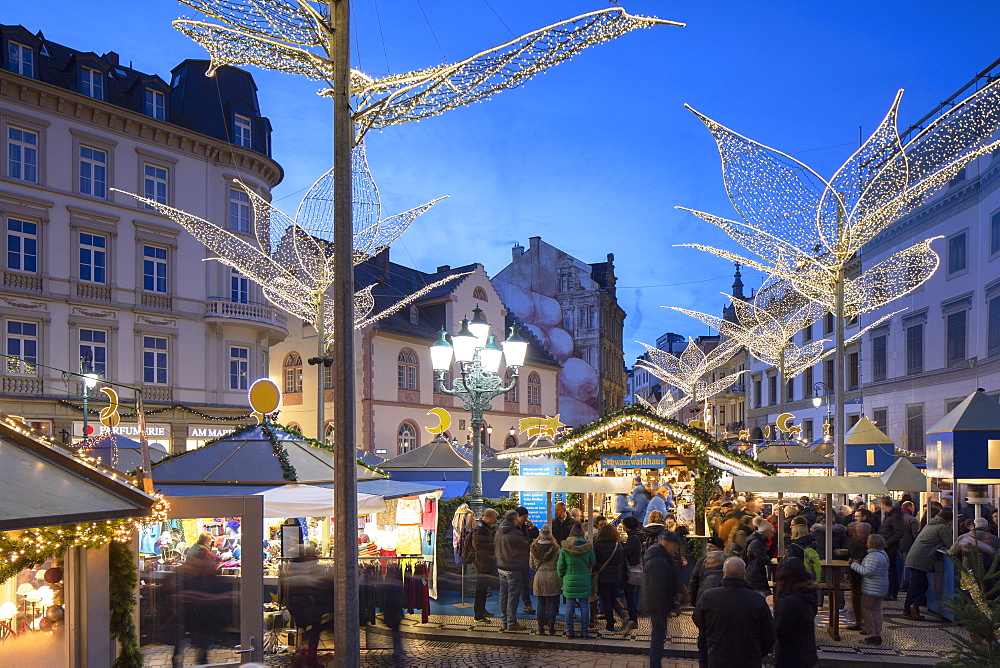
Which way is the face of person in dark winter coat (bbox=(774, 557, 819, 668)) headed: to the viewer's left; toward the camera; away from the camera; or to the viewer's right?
away from the camera

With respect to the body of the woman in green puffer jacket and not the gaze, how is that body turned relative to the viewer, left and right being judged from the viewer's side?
facing away from the viewer

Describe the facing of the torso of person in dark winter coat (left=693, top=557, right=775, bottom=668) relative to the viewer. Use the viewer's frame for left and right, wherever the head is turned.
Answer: facing away from the viewer

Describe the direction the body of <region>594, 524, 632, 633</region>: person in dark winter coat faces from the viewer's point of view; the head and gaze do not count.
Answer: away from the camera

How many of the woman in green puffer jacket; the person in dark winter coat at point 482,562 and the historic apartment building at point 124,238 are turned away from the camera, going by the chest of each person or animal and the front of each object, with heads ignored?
1

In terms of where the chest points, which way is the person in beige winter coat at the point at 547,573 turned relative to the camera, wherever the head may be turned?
away from the camera
